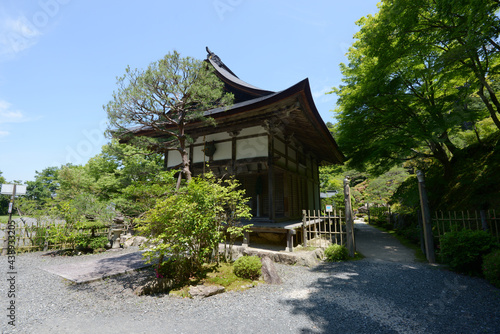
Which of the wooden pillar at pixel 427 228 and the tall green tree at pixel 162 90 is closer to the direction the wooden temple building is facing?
the tall green tree

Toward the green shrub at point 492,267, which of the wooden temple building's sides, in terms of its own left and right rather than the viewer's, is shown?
left

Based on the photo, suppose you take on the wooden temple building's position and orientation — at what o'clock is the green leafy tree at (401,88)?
The green leafy tree is roughly at 8 o'clock from the wooden temple building.

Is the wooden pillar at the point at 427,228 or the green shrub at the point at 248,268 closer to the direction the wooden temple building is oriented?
the green shrub

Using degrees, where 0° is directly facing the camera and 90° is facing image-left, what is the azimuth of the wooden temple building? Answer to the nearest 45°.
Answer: approximately 45°

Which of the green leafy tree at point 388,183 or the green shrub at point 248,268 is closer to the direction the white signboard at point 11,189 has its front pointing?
the green shrub

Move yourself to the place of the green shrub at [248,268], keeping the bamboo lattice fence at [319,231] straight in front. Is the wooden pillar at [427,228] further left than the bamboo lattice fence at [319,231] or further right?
right

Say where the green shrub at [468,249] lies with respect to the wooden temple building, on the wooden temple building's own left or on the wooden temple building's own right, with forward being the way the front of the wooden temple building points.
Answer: on the wooden temple building's own left

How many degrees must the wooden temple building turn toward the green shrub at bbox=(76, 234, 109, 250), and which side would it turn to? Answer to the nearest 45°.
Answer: approximately 45° to its right

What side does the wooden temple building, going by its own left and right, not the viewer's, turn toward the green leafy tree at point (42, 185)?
right

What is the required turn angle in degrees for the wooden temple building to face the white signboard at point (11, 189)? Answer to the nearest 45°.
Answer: approximately 45° to its right

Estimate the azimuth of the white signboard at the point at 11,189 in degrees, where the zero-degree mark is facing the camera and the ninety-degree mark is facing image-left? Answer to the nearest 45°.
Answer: approximately 0°
